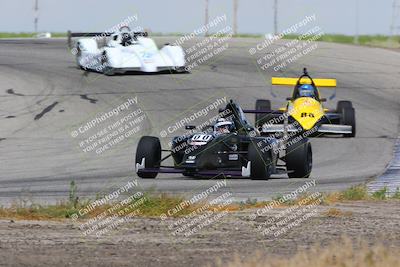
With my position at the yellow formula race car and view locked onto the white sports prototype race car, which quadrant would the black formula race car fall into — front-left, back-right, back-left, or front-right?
back-left

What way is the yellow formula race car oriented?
toward the camera

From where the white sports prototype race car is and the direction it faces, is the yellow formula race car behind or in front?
in front

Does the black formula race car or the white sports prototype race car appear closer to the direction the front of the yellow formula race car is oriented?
the black formula race car

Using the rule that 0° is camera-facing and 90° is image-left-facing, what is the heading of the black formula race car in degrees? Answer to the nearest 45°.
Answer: approximately 45°

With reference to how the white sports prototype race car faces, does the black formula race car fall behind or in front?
in front

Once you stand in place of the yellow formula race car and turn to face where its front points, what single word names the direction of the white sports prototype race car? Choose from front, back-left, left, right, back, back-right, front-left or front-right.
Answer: back-right

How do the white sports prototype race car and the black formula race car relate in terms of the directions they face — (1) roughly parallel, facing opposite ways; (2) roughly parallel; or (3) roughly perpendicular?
roughly perpendicular

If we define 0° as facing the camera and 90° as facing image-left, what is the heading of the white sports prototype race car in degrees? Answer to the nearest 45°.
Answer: approximately 315°

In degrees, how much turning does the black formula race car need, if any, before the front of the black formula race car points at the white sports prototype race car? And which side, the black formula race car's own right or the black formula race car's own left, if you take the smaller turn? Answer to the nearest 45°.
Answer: approximately 135° to the black formula race car's own right

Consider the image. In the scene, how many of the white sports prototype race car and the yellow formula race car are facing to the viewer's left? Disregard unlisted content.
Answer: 0
